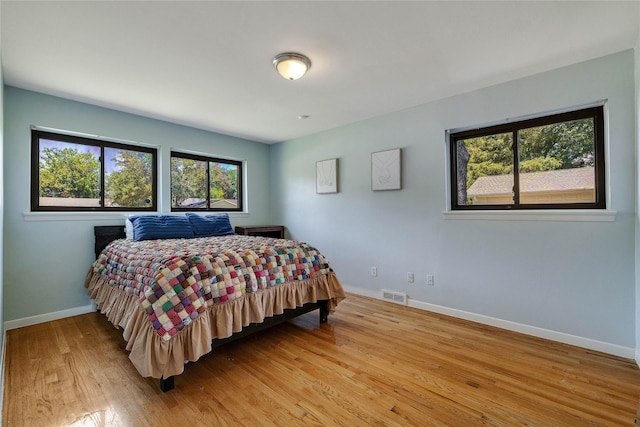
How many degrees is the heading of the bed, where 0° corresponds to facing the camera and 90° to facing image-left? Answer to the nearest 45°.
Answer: approximately 315°

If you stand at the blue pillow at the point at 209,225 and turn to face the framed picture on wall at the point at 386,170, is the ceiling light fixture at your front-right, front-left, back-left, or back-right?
front-right

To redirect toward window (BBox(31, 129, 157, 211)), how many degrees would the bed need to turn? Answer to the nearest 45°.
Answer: approximately 180°

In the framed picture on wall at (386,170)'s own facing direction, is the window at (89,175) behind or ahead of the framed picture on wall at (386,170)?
ahead

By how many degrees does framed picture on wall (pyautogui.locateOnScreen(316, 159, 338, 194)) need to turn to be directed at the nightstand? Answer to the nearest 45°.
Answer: approximately 45° to its right

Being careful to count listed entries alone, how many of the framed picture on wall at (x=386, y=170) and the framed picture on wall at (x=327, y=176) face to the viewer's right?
0

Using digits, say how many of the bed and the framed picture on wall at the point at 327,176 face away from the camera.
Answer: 0

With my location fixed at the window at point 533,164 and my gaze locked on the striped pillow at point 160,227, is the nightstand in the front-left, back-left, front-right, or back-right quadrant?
front-right

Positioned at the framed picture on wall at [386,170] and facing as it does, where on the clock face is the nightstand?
The nightstand is roughly at 2 o'clock from the framed picture on wall.

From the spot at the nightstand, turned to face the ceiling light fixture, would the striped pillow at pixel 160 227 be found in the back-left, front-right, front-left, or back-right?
front-right

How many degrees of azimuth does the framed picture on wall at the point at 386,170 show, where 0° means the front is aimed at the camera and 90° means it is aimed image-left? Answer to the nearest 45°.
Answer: approximately 45°

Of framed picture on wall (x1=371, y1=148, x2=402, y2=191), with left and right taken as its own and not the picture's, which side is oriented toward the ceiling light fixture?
front

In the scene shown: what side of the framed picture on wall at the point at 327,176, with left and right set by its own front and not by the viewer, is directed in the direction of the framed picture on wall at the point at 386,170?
left
